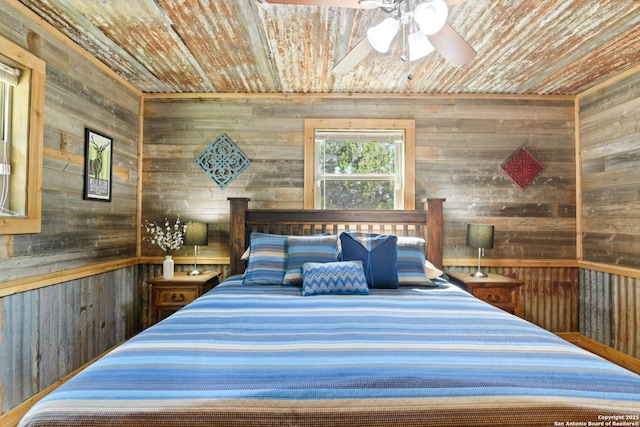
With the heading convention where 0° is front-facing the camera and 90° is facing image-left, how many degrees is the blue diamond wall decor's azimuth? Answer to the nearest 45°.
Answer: approximately 0°

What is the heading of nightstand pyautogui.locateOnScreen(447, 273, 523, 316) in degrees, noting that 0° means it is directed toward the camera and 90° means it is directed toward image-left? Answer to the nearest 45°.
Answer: approximately 0°
